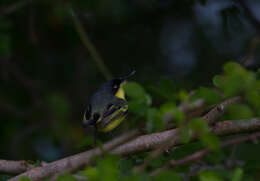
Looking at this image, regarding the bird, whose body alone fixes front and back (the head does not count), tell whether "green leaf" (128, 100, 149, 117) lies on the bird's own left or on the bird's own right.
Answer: on the bird's own right

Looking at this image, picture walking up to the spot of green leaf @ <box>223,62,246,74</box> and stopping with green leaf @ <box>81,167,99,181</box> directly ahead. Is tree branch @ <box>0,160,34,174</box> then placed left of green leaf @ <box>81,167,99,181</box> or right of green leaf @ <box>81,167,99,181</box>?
right

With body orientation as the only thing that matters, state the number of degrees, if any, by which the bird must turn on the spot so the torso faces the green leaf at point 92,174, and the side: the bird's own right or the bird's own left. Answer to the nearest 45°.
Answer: approximately 90° to the bird's own right

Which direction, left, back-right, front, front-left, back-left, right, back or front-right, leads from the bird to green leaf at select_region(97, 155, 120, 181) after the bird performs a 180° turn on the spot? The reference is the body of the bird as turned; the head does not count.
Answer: left

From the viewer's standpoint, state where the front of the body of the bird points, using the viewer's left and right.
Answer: facing to the right of the viewer

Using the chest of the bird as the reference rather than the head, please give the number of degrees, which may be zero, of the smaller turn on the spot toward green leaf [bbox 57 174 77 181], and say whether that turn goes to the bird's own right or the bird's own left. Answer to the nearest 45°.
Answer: approximately 90° to the bird's own right

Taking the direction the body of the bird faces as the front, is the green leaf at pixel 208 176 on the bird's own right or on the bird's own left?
on the bird's own right

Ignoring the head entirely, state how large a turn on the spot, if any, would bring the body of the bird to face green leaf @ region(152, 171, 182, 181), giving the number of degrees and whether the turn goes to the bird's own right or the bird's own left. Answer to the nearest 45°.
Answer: approximately 90° to the bird's own right
